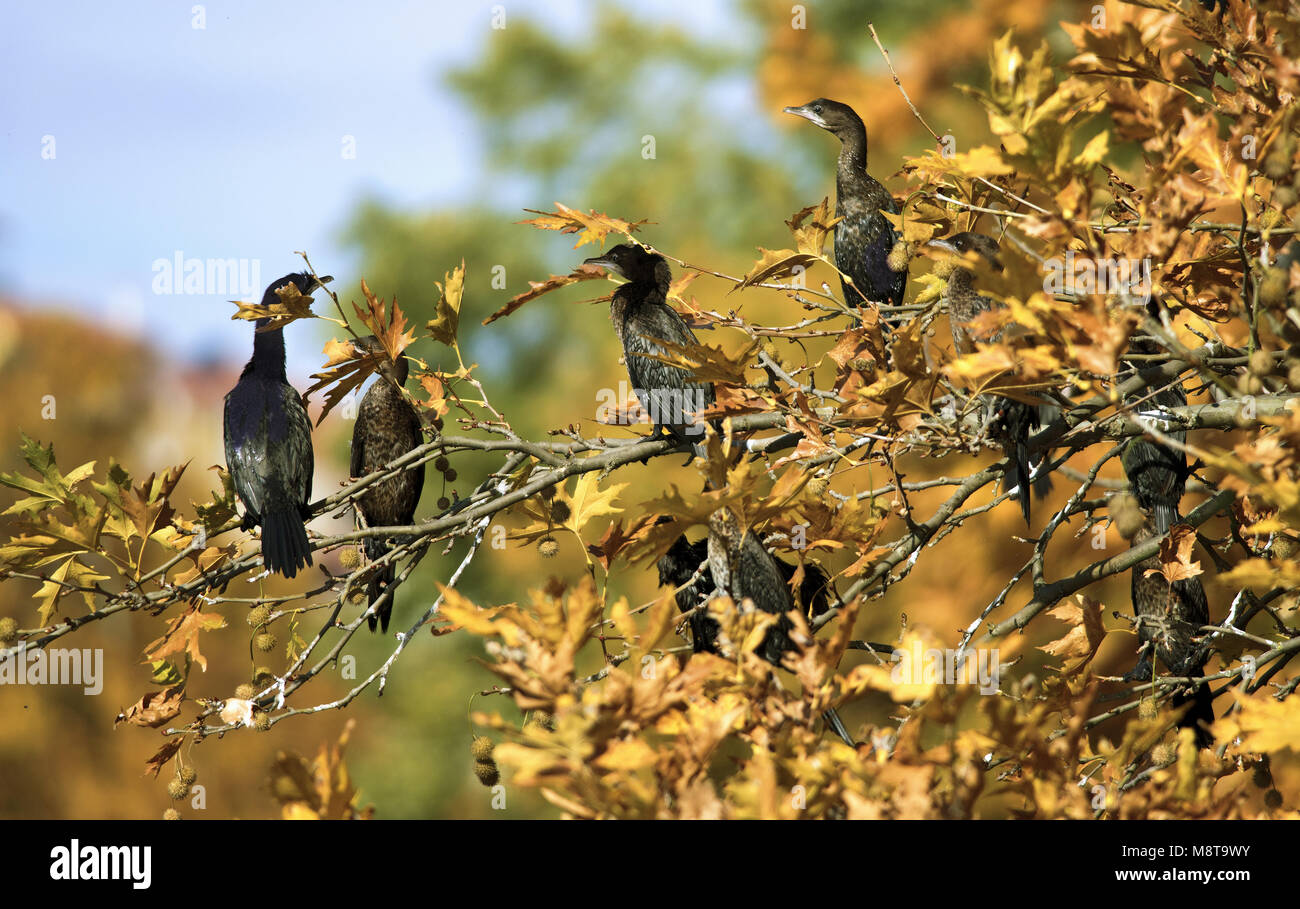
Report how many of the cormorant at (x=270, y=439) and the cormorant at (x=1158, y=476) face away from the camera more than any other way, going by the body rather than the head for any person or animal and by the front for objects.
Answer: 2

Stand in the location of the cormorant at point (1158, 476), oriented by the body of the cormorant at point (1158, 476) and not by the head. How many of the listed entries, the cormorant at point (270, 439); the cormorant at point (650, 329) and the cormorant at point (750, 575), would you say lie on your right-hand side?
0

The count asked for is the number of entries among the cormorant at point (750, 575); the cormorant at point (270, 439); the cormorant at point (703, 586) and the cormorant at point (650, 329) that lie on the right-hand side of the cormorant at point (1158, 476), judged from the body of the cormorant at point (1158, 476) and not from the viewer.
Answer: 0

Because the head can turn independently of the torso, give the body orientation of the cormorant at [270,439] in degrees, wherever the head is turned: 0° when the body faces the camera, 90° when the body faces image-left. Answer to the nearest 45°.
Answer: approximately 180°

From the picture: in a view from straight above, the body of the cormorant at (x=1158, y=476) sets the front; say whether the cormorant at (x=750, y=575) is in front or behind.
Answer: behind

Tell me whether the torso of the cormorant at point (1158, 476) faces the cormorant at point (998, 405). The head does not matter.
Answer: no

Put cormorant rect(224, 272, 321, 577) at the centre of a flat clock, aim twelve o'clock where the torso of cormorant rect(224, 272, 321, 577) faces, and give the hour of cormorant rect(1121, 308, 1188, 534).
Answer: cormorant rect(1121, 308, 1188, 534) is roughly at 4 o'clock from cormorant rect(224, 272, 321, 577).

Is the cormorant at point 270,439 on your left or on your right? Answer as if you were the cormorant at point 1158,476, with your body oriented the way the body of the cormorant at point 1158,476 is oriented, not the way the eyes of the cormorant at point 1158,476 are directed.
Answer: on your left

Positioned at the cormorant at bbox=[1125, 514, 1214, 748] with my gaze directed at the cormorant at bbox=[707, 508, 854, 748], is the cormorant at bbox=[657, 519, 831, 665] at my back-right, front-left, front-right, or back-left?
front-right

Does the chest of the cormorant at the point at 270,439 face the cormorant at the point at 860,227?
no

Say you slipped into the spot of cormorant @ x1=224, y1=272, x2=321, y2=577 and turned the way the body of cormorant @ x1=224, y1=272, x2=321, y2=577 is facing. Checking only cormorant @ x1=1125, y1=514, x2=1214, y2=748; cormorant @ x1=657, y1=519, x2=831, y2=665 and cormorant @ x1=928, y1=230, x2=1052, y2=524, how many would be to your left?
0

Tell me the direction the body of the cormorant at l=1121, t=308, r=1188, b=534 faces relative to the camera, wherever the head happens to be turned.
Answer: away from the camera

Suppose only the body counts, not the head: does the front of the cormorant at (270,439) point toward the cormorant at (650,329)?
no
